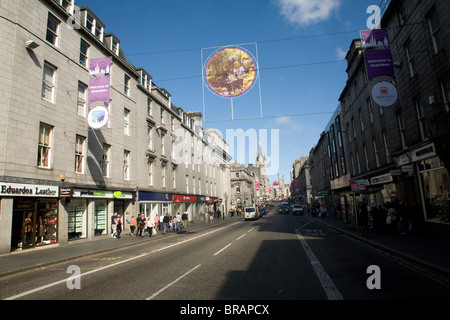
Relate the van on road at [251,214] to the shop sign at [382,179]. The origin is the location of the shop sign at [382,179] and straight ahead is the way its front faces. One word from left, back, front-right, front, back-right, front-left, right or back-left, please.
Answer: right

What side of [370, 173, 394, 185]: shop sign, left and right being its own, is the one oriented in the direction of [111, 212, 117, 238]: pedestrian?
front

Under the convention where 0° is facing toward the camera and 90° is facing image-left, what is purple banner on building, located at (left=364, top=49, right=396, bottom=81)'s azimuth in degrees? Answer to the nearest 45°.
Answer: approximately 0°
